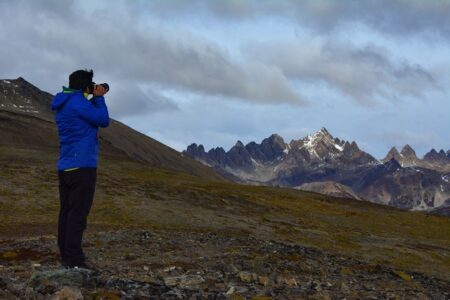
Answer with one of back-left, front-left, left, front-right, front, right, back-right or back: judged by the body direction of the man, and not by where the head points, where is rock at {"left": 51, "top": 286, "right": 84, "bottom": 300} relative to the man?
right

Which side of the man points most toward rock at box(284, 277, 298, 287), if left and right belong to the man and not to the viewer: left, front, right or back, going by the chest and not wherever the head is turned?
front

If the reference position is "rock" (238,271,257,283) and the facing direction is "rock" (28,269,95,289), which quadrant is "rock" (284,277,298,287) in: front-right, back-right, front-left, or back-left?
back-left

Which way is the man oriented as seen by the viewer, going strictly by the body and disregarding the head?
to the viewer's right

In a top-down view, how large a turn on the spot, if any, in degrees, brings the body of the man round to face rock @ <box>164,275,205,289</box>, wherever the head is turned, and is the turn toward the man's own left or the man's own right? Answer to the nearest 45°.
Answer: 0° — they already face it

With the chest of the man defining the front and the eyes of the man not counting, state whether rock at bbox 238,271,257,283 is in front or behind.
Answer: in front
